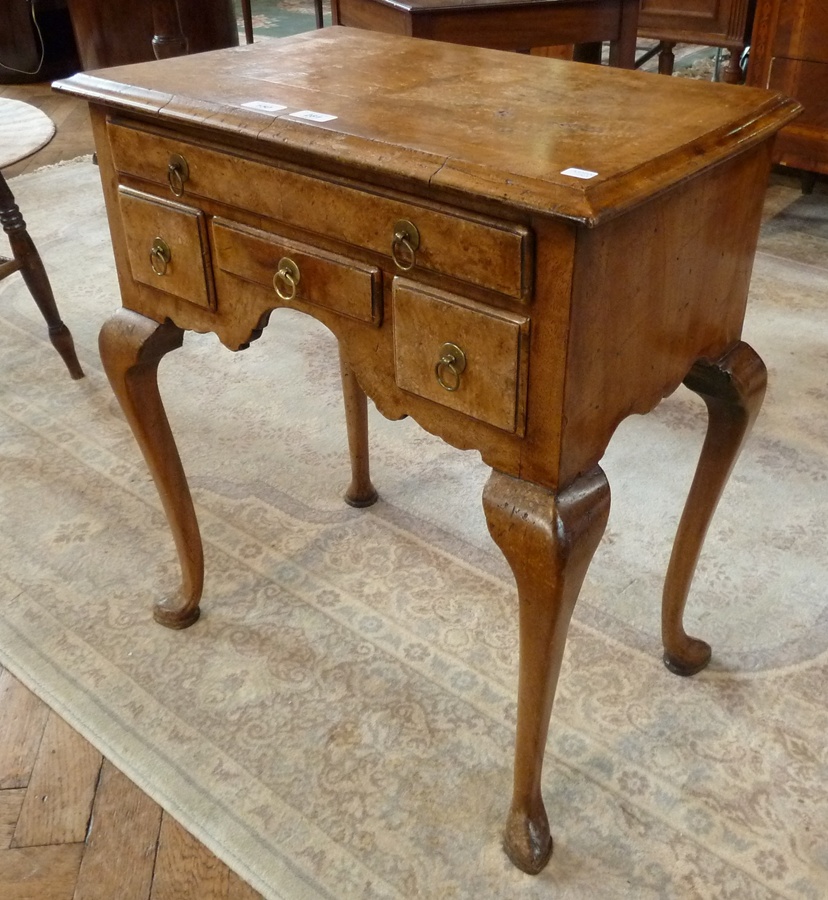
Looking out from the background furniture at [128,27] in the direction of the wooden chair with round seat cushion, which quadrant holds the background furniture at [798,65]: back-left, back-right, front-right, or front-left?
front-left

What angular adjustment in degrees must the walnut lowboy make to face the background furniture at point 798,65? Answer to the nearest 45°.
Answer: approximately 180°

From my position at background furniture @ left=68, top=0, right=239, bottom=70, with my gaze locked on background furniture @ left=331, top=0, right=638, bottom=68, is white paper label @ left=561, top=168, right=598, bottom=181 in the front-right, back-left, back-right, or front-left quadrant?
front-right

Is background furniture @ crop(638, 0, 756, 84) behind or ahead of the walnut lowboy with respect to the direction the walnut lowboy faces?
behind

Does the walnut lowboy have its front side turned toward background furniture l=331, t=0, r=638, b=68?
no

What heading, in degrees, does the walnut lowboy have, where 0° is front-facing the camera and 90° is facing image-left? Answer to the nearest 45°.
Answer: approximately 45°

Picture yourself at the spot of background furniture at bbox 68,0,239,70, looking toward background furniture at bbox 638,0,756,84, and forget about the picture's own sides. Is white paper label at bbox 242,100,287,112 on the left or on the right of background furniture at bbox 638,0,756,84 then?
right

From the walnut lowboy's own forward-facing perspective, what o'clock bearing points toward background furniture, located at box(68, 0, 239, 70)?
The background furniture is roughly at 4 o'clock from the walnut lowboy.

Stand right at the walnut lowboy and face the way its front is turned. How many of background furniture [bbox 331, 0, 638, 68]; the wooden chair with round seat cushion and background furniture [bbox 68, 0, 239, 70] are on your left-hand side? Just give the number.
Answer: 0

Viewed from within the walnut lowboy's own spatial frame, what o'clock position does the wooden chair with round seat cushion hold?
The wooden chair with round seat cushion is roughly at 3 o'clock from the walnut lowboy.
